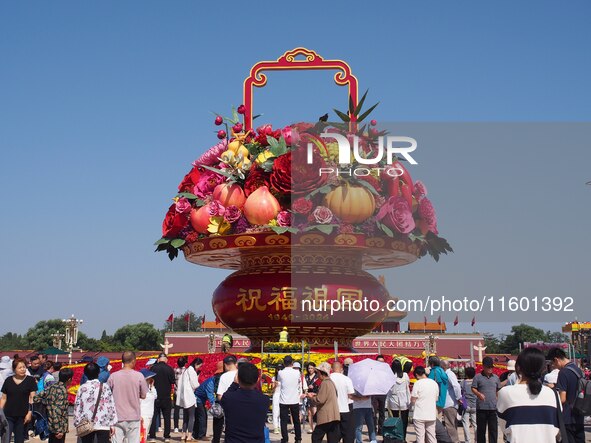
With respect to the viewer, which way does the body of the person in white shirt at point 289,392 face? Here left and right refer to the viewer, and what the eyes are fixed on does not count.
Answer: facing away from the viewer

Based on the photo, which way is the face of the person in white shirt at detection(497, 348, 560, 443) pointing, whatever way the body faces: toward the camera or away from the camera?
away from the camera

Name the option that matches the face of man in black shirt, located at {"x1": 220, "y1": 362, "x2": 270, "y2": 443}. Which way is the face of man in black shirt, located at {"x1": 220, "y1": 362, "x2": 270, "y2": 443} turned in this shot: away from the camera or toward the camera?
away from the camera

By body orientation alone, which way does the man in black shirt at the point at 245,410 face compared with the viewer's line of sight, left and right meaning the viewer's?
facing away from the viewer

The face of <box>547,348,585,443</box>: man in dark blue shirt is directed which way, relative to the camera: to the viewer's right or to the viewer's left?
to the viewer's left
